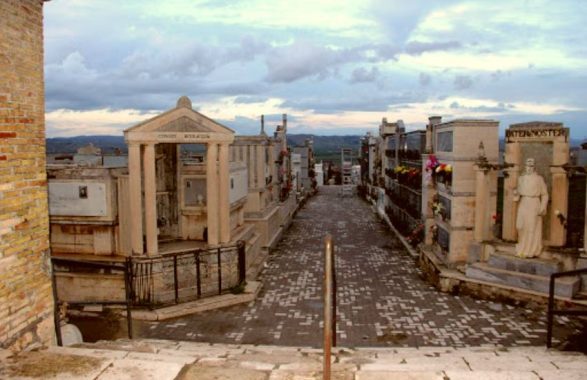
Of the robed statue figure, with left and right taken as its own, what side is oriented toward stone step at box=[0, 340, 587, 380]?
front

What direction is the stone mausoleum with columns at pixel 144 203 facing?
toward the camera

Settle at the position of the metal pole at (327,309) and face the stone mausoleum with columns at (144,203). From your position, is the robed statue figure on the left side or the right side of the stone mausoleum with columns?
right

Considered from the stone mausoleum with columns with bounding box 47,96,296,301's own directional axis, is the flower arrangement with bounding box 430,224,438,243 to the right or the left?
on its left

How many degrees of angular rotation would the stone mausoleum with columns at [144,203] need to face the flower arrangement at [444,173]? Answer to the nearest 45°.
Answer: approximately 90° to its left

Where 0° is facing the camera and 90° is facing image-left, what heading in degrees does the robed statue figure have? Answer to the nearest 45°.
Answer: approximately 0°

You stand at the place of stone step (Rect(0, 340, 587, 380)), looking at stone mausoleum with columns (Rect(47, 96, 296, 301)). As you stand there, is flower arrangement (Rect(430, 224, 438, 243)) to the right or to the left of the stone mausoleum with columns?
right

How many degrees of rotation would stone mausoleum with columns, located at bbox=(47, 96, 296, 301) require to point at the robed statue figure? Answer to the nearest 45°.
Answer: approximately 90° to its left

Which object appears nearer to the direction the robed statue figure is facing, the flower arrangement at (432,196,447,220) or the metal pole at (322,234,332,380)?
the metal pole
